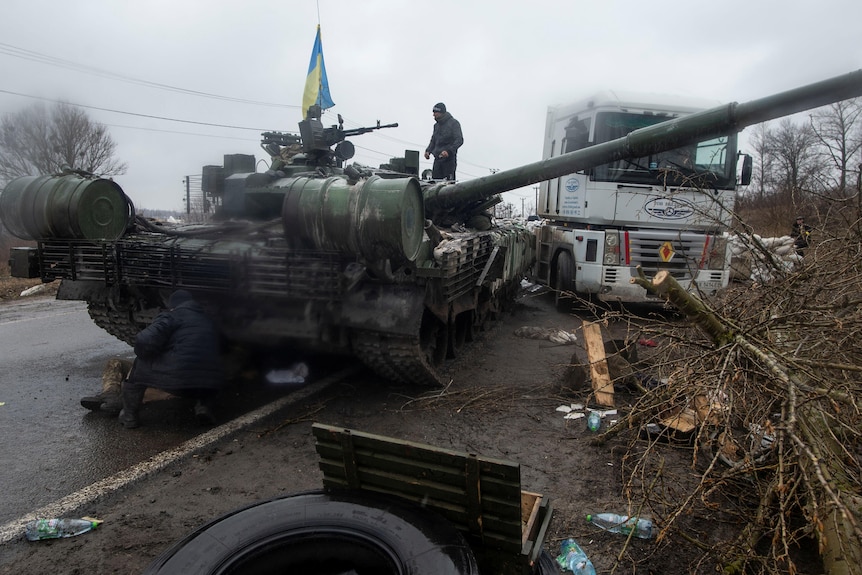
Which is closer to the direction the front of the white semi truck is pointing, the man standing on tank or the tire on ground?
the tire on ground

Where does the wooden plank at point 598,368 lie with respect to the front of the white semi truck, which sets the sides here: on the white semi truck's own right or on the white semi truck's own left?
on the white semi truck's own right

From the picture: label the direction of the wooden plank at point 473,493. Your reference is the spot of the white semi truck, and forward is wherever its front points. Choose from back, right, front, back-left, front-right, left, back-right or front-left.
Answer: front-right

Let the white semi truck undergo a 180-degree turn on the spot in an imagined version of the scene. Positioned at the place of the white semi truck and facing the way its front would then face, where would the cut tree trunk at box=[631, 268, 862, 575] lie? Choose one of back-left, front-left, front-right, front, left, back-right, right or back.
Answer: back-left

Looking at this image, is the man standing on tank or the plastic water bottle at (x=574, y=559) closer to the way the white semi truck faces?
the plastic water bottle

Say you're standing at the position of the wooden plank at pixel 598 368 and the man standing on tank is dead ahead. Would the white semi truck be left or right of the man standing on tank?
right

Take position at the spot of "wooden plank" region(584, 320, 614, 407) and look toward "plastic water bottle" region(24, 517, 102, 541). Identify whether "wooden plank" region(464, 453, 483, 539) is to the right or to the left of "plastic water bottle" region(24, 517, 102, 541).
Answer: left

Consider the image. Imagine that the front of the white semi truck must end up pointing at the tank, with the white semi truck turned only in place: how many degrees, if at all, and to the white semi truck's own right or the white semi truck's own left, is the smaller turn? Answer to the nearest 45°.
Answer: approximately 90° to the white semi truck's own right

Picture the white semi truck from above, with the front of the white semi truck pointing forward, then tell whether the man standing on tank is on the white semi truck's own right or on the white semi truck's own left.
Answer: on the white semi truck's own right

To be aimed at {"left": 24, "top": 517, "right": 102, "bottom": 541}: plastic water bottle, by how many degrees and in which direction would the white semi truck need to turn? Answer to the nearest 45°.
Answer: approximately 45° to its right

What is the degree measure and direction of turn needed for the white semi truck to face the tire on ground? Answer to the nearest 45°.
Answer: approximately 45° to its right

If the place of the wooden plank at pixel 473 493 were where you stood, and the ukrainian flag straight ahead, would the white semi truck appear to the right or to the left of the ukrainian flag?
right

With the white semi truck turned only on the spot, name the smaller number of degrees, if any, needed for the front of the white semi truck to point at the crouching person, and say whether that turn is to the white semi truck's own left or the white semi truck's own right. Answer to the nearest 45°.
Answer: approximately 90° to the white semi truck's own right

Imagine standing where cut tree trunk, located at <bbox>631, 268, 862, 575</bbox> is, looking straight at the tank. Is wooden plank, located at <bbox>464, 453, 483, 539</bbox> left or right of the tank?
left

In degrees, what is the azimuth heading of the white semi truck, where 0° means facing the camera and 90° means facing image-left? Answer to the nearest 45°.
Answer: approximately 315°

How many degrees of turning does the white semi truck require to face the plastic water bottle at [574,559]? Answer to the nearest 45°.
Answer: approximately 45° to its right
